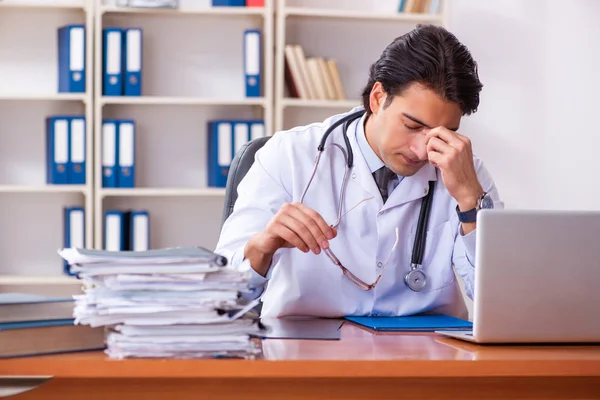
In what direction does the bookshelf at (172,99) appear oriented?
toward the camera

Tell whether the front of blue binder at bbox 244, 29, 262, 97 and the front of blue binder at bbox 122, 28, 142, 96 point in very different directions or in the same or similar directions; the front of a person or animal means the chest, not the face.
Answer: same or similar directions

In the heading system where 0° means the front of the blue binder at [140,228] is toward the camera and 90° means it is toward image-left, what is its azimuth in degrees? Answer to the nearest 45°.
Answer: approximately 0°

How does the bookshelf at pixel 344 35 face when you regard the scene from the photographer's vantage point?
facing the viewer

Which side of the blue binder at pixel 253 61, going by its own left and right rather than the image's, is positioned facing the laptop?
front

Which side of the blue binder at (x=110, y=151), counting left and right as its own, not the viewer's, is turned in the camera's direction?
front

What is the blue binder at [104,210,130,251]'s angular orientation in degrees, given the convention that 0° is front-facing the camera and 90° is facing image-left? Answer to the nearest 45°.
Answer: approximately 0°

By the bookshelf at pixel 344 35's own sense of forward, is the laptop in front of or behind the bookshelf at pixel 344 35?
in front

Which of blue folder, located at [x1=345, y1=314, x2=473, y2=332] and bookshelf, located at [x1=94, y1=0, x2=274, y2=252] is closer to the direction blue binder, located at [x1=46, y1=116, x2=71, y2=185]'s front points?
the blue folder

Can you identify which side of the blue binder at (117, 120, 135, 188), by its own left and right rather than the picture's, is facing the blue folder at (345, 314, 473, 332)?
front

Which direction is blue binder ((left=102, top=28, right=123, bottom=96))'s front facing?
toward the camera

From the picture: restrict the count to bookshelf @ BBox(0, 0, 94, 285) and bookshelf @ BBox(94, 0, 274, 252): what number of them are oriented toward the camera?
2
